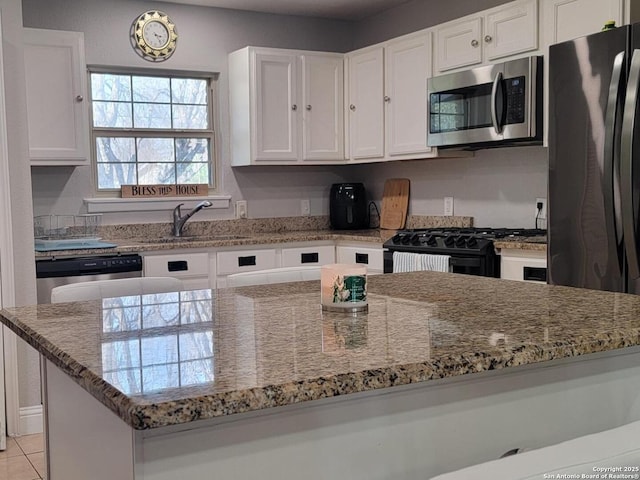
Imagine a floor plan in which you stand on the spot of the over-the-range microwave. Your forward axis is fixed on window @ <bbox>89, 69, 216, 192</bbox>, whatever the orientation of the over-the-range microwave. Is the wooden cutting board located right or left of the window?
right

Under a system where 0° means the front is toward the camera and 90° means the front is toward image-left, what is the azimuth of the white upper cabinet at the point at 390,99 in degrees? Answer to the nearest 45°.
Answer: approximately 45°

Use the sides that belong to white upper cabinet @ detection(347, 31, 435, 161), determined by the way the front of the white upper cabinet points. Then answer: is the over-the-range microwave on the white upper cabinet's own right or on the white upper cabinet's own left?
on the white upper cabinet's own left

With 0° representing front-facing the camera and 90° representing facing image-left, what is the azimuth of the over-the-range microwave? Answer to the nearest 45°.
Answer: approximately 45°

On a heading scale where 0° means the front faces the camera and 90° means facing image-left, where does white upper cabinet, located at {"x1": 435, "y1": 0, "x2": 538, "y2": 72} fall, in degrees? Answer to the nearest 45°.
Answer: approximately 45°
